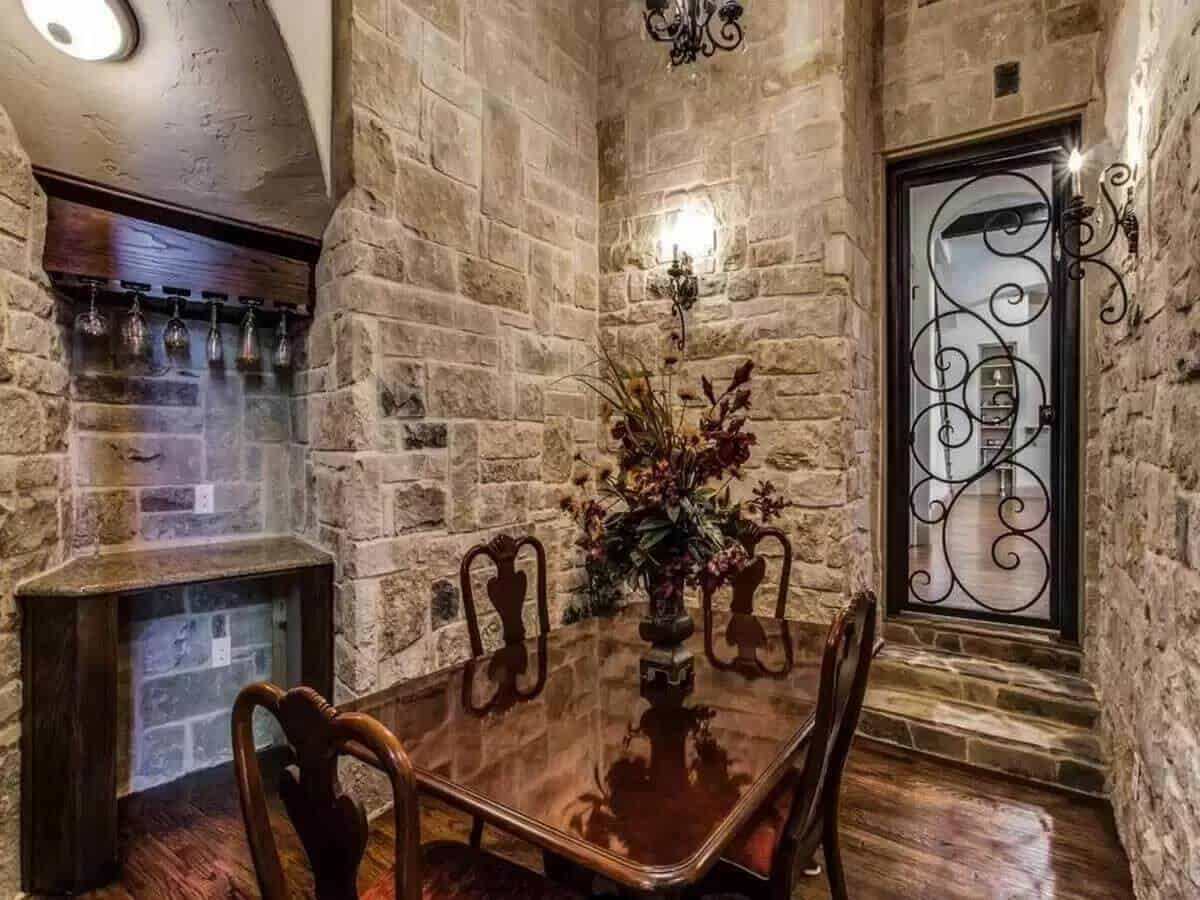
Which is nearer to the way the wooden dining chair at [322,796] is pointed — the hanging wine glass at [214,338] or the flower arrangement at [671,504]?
the flower arrangement

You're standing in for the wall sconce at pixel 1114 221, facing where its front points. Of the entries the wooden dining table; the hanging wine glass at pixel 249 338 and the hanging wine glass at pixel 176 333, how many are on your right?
0

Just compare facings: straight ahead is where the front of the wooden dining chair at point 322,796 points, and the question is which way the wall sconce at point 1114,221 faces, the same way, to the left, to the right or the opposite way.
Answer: to the left

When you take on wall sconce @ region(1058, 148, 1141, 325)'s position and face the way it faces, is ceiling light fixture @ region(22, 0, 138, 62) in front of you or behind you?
in front

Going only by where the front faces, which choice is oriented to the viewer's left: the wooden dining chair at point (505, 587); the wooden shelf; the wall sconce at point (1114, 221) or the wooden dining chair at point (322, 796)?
the wall sconce

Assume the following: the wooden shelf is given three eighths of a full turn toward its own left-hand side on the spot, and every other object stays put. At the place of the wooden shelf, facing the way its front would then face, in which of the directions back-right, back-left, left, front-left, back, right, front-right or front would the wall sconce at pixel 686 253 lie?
right

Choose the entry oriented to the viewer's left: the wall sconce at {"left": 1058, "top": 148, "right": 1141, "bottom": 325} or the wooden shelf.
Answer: the wall sconce

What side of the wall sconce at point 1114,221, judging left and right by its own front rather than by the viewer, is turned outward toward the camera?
left

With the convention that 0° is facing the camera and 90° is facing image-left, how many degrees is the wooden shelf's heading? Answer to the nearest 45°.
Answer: approximately 315°

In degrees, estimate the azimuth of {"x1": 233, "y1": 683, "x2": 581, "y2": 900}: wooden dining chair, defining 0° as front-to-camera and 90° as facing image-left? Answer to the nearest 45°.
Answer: approximately 225°
